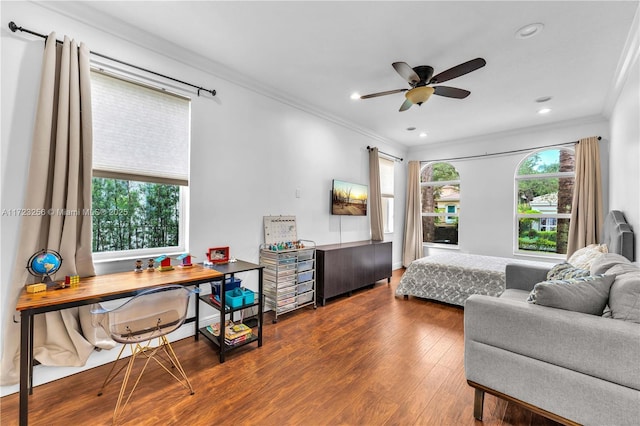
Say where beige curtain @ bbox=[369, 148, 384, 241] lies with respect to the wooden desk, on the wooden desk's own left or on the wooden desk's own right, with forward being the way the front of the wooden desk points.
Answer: on the wooden desk's own left

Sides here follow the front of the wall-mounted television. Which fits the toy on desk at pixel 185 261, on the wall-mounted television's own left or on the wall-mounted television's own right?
on the wall-mounted television's own right

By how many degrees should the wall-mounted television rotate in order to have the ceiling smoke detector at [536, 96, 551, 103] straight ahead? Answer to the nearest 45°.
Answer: approximately 45° to its left

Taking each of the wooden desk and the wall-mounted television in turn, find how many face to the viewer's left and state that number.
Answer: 0

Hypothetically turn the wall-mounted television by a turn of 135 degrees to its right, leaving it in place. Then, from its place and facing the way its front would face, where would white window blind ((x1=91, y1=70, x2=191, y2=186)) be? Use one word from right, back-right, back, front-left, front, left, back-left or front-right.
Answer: front-left

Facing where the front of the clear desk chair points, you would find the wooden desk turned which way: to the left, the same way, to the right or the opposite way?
the opposite way

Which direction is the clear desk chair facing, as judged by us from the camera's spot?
facing away from the viewer and to the left of the viewer
